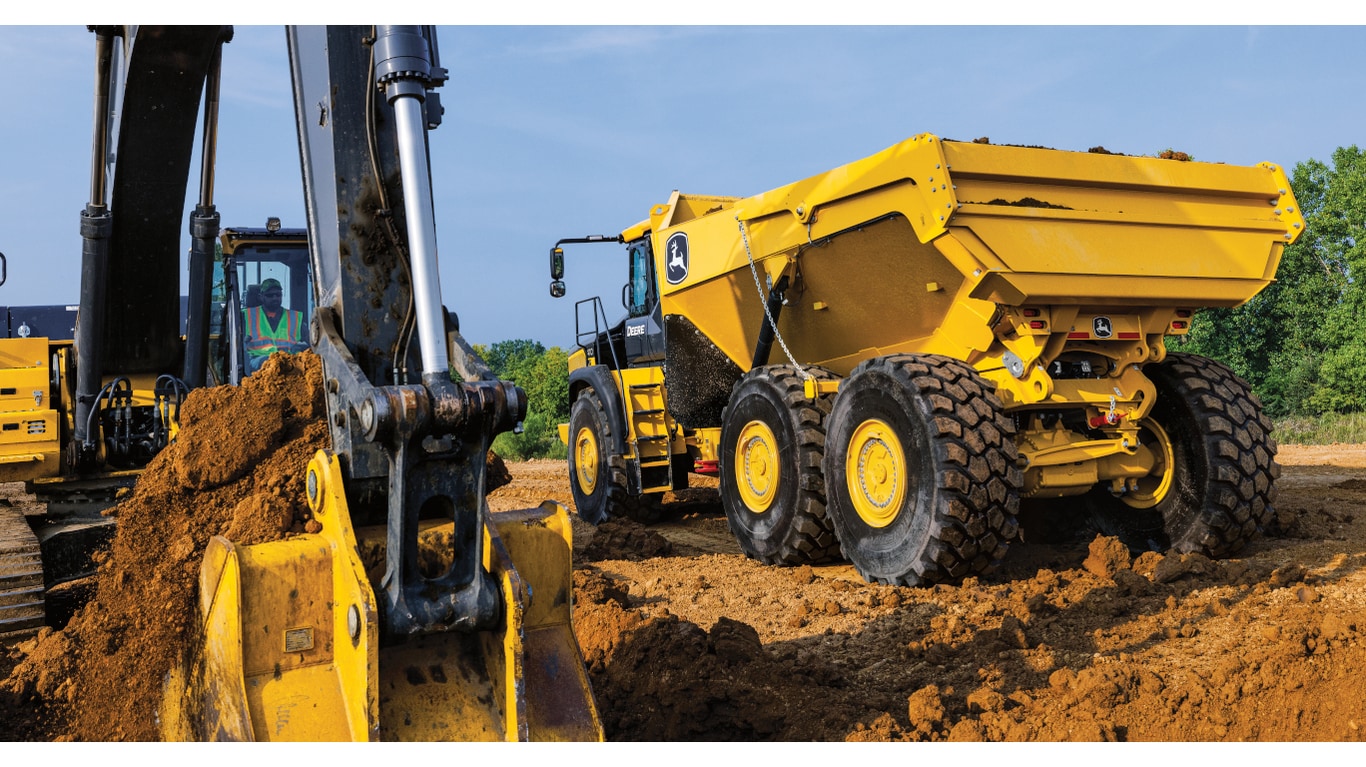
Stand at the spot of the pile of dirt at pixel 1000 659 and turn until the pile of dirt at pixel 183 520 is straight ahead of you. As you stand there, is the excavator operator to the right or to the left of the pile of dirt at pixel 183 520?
right

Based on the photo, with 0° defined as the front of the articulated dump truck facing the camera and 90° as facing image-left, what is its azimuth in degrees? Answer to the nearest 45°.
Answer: approximately 135°

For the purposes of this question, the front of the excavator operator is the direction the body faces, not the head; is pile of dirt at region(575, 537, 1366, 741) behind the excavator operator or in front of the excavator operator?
in front

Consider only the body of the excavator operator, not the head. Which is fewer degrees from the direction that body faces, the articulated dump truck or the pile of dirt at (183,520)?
the pile of dirt

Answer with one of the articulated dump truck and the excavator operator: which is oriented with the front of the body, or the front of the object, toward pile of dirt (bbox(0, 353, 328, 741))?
the excavator operator

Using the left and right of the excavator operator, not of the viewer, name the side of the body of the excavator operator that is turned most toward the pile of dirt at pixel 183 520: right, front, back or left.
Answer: front

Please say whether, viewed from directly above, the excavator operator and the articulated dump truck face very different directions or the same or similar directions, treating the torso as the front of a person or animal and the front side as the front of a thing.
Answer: very different directions

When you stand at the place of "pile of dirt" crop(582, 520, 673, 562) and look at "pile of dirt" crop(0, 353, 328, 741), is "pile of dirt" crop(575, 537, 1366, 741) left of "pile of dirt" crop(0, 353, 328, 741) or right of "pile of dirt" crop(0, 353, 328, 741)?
left

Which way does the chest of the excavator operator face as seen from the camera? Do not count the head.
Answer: toward the camera

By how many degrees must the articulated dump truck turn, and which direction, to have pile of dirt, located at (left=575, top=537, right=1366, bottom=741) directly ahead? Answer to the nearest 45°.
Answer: approximately 135° to its left

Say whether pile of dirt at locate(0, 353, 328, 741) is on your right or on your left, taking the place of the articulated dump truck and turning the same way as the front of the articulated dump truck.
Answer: on your left

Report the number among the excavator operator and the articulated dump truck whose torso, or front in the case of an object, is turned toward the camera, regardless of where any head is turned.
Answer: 1

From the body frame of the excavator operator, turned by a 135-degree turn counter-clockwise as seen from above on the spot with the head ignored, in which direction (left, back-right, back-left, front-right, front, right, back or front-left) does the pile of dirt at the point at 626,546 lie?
front-right
